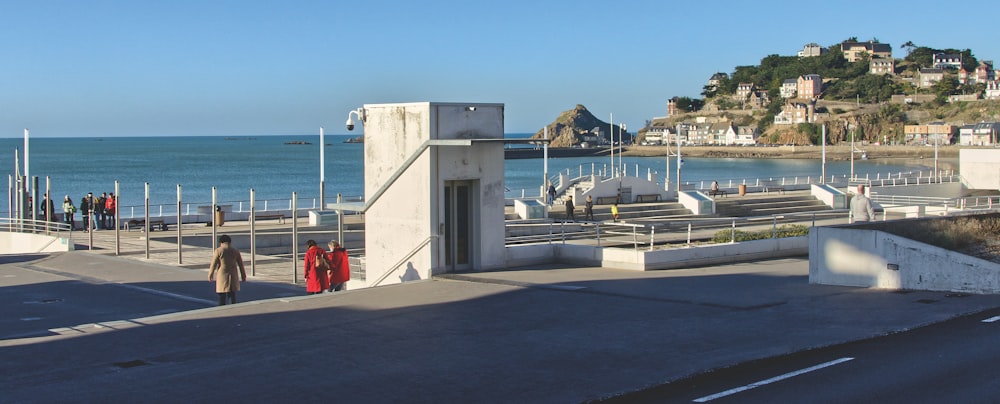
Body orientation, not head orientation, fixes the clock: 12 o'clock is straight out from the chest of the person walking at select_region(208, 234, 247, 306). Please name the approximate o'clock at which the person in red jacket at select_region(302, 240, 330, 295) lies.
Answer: The person in red jacket is roughly at 2 o'clock from the person walking.

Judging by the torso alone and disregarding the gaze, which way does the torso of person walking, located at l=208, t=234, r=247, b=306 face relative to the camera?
away from the camera

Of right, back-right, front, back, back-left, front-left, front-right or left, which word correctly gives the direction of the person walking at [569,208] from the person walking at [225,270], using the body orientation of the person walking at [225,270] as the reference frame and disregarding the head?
front-right

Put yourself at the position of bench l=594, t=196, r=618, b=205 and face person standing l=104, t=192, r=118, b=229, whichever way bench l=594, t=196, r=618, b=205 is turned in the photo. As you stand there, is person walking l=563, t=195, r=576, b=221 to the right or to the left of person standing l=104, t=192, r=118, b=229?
left

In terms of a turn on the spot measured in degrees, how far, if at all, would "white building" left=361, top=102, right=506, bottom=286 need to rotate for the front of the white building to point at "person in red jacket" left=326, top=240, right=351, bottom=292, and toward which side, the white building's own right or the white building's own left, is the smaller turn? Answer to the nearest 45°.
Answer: approximately 90° to the white building's own right

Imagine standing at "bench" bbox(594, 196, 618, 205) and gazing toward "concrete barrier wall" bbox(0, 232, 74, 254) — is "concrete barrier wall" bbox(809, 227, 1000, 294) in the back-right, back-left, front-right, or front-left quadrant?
front-left

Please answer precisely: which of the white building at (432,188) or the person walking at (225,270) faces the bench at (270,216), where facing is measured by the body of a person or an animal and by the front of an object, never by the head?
the person walking

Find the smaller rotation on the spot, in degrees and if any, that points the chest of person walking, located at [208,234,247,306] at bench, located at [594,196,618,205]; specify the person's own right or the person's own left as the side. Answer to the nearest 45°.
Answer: approximately 45° to the person's own right

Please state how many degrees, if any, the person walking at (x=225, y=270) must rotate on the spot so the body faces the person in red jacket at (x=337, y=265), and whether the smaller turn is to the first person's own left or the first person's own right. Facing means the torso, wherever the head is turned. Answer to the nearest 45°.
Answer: approximately 45° to the first person's own right

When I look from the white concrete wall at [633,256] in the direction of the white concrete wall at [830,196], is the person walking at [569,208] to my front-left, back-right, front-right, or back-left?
front-left

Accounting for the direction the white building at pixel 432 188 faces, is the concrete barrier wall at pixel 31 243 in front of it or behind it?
behind

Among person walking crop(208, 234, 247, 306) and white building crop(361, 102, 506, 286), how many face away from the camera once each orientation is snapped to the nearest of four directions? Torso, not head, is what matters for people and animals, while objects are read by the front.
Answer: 1

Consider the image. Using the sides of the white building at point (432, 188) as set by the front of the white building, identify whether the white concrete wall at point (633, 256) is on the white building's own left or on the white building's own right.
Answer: on the white building's own left

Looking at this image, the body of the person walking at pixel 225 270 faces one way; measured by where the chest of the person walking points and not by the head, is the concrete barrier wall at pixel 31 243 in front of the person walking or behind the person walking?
in front

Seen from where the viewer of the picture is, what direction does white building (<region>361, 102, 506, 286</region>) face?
facing the viewer and to the right of the viewer

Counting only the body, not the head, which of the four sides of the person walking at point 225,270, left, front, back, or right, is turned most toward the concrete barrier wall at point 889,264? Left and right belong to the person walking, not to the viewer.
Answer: right

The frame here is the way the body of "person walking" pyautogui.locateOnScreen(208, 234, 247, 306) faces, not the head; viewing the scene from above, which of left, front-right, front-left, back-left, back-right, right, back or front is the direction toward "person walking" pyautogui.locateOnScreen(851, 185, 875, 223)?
right
